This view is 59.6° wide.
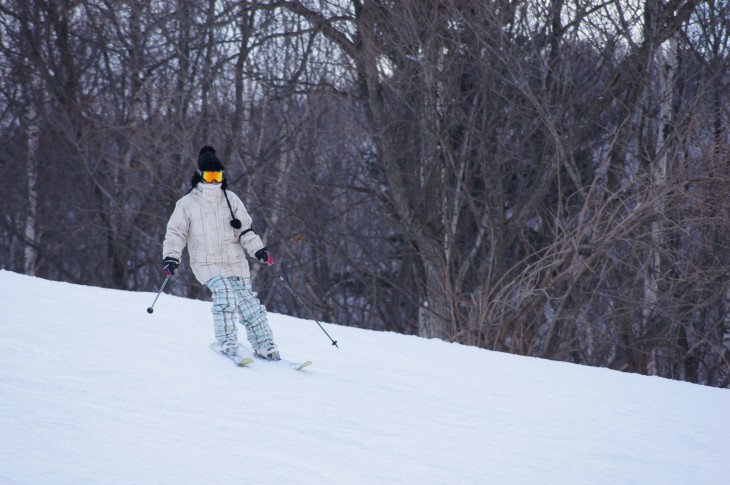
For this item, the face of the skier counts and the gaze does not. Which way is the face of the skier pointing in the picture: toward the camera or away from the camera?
toward the camera

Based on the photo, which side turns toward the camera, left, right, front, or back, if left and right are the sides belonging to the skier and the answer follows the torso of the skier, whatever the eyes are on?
front
